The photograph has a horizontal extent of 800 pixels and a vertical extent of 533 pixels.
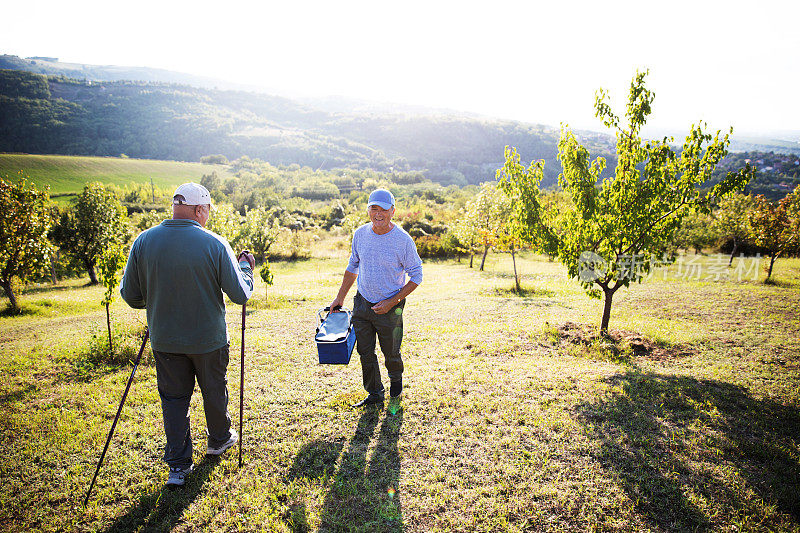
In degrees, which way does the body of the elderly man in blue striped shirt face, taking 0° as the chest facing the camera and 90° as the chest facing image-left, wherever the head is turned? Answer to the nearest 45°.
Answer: approximately 45°

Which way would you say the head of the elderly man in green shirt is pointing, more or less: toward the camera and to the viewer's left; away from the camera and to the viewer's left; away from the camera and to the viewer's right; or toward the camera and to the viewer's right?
away from the camera and to the viewer's right

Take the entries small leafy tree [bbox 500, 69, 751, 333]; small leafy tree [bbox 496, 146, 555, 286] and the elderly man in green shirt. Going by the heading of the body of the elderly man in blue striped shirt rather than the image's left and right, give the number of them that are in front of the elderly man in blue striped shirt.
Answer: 1

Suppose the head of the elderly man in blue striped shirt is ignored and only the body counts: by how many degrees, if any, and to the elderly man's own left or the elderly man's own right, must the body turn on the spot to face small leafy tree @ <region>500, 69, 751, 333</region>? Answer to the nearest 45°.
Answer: approximately 180°

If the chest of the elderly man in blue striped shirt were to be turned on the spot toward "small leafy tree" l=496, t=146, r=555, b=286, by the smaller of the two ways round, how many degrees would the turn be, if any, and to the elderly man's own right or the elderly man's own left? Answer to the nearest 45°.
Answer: approximately 180°

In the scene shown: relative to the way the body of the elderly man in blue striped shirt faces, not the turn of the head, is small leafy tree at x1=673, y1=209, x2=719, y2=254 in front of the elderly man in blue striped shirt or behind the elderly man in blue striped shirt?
behind

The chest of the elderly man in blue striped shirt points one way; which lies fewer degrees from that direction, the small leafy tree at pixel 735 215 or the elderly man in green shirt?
the elderly man in green shirt

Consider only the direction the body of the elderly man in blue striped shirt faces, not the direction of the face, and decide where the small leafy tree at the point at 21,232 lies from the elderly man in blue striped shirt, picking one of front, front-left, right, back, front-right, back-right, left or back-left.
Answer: right

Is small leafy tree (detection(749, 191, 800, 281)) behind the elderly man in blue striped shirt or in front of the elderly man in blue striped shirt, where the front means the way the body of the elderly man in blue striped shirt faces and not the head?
behind

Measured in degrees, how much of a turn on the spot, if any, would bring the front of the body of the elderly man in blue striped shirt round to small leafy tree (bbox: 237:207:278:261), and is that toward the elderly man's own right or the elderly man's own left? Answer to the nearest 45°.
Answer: approximately 135° to the elderly man's own right

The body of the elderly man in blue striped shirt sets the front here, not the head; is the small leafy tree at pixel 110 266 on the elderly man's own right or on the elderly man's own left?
on the elderly man's own right
